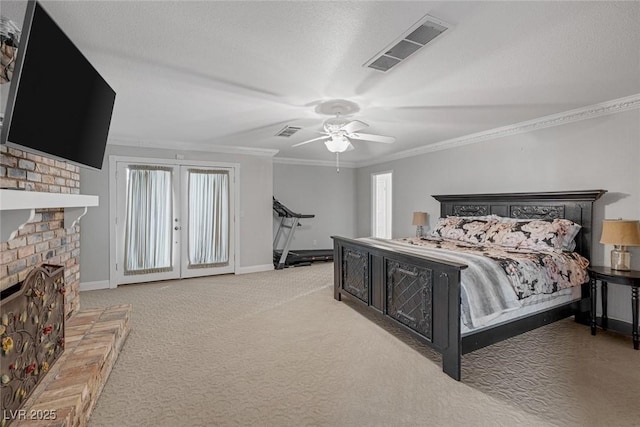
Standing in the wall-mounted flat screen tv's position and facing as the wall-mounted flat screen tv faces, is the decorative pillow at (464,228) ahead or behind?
ahead

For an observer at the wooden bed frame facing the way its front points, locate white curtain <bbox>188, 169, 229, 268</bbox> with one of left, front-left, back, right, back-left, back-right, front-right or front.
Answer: front-right

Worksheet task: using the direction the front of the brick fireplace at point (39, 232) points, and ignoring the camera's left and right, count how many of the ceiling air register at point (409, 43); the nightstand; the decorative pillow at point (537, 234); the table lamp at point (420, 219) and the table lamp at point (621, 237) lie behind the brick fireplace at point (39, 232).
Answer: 0

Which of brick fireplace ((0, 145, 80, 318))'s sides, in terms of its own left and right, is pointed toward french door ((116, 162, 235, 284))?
left

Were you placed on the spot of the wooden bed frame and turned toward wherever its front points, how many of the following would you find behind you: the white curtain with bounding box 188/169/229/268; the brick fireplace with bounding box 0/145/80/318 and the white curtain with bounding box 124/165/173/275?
0

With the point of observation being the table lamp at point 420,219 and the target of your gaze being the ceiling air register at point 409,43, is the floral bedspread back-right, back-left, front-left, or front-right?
front-left

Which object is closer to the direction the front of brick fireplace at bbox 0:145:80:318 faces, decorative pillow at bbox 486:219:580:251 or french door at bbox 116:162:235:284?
the decorative pillow

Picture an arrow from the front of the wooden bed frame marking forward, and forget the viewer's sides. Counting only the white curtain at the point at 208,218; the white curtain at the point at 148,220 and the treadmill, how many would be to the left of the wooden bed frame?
0

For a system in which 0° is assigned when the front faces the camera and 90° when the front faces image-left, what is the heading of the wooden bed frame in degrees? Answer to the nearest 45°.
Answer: approximately 45°

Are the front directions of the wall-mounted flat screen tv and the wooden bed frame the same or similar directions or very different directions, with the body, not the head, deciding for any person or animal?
very different directions

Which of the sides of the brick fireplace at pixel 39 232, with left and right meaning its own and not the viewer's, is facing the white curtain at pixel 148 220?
left

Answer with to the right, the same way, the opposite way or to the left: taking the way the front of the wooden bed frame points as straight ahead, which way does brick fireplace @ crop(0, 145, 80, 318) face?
the opposite way

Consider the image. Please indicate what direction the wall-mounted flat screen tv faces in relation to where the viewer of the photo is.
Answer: facing the viewer and to the right of the viewer

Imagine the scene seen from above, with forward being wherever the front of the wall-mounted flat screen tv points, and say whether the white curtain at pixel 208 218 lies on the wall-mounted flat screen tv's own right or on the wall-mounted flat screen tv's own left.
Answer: on the wall-mounted flat screen tv's own left

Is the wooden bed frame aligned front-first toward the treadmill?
no

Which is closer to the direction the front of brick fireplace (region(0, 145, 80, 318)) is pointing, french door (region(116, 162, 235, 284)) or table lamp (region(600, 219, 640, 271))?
the table lamp
